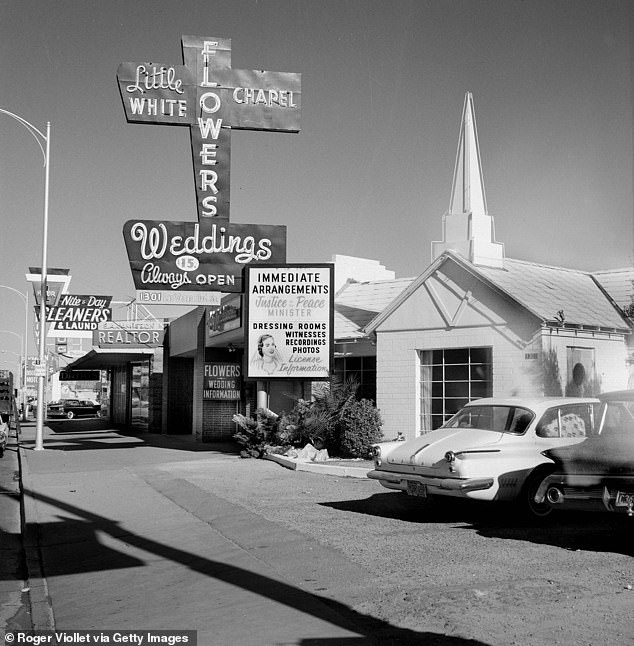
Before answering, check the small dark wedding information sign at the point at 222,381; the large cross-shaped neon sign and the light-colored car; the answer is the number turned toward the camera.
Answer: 2

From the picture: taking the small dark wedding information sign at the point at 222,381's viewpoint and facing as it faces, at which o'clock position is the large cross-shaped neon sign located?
The large cross-shaped neon sign is roughly at 12 o'clock from the small dark wedding information sign.

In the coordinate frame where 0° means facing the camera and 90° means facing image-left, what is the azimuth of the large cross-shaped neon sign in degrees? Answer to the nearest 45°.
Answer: approximately 0°

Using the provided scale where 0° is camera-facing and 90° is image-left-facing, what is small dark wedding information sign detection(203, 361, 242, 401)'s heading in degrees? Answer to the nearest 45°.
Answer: approximately 0°
